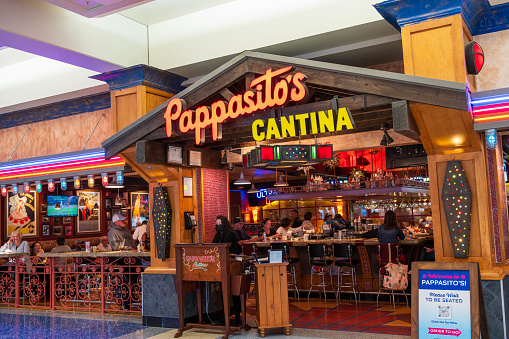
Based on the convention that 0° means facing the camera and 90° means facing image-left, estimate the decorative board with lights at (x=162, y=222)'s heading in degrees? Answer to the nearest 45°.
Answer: approximately 0°

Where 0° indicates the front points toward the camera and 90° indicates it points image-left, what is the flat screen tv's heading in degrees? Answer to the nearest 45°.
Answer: approximately 0°

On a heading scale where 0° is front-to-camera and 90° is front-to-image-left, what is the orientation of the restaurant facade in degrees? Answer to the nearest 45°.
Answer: approximately 45°

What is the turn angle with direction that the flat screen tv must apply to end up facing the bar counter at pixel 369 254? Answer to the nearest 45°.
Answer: approximately 45° to its left

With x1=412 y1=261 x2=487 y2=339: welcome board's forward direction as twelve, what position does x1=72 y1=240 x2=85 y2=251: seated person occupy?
The seated person is roughly at 4 o'clock from the welcome board.

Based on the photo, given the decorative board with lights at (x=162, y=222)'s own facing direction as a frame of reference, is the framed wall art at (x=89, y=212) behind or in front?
behind
